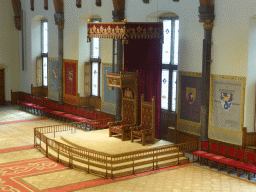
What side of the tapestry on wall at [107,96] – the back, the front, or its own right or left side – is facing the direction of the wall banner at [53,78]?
right

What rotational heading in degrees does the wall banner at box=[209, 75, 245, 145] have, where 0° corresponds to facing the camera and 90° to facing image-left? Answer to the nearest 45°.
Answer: approximately 45°

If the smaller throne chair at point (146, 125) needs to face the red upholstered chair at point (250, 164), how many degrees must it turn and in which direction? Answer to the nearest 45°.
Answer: approximately 90° to its left

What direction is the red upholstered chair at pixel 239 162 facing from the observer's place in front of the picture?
facing the viewer and to the left of the viewer

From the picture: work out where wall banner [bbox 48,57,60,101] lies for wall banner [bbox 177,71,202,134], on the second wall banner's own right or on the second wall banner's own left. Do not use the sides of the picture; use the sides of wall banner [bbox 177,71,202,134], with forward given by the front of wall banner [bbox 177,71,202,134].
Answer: on the second wall banner's own right

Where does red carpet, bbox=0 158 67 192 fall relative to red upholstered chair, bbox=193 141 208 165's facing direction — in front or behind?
in front

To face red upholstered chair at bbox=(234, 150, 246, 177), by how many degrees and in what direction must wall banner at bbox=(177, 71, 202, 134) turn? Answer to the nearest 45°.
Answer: approximately 90° to its left

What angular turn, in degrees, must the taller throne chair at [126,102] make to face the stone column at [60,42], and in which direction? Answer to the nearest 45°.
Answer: approximately 90° to its right
